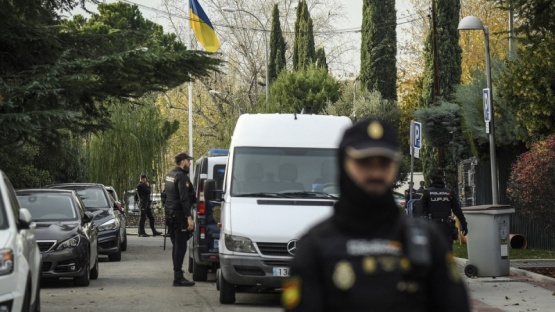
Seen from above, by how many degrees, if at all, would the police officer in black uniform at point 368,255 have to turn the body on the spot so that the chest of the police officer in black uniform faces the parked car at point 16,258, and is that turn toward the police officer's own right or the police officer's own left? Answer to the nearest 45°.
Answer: approximately 135° to the police officer's own right

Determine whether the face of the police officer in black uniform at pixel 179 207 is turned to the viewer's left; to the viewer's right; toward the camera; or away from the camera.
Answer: to the viewer's right

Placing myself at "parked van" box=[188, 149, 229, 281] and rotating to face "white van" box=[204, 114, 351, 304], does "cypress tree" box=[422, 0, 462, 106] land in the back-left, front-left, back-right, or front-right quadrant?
back-left

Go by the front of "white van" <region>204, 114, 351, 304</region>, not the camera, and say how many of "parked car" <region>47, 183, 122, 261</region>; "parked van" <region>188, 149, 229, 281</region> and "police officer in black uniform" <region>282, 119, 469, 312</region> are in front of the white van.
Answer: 1

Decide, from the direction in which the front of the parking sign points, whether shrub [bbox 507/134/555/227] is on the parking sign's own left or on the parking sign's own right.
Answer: on the parking sign's own left

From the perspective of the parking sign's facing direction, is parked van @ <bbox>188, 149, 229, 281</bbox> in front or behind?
in front
